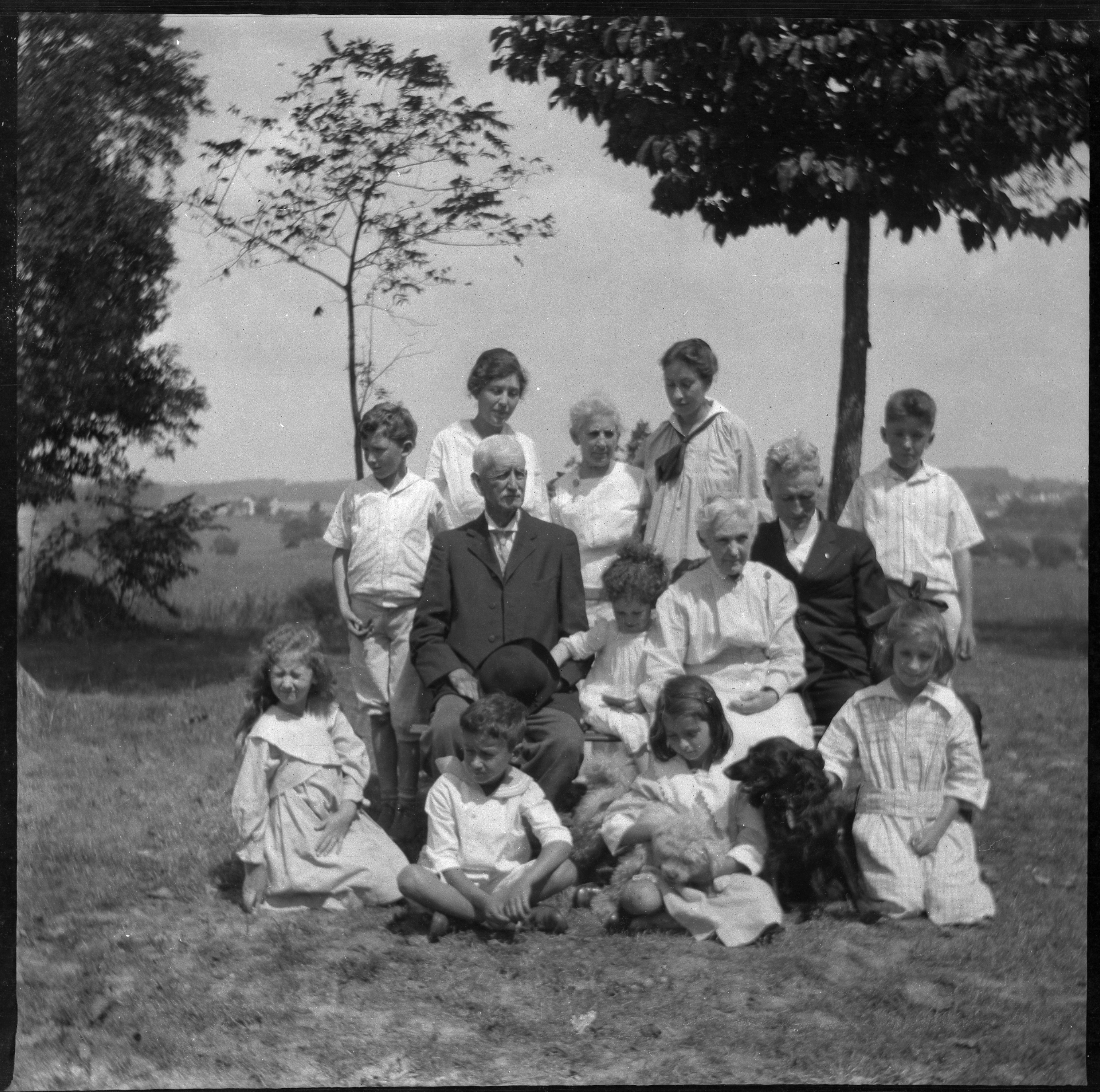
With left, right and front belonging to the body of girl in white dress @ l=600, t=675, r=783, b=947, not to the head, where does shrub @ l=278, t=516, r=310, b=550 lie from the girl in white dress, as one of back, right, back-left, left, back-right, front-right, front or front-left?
back-right

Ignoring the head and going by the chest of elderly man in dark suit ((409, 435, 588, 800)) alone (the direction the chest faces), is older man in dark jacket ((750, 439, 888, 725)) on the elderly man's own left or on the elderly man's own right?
on the elderly man's own left

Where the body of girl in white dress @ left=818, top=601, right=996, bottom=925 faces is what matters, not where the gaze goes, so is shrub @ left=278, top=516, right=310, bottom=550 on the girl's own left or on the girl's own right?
on the girl's own right
